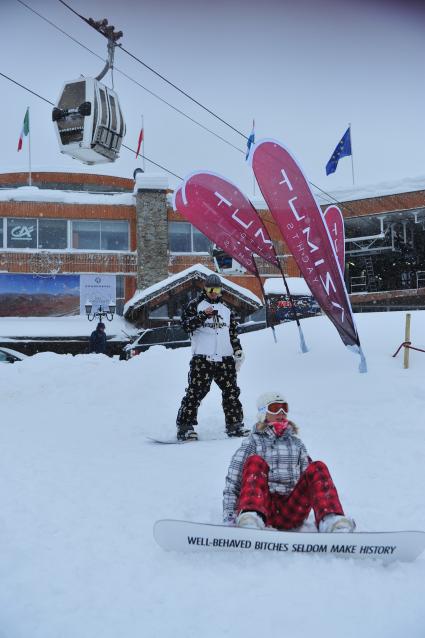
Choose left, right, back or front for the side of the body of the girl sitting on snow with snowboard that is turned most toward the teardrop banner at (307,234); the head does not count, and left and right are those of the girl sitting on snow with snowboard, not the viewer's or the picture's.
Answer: back

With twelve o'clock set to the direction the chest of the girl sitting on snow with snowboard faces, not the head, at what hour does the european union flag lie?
The european union flag is roughly at 6 o'clock from the girl sitting on snow with snowboard.

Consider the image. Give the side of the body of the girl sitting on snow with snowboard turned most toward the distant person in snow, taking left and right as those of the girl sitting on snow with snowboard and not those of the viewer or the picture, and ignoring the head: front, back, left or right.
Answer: back

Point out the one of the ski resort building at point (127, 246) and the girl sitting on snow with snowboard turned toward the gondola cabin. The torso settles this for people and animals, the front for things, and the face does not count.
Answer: the ski resort building

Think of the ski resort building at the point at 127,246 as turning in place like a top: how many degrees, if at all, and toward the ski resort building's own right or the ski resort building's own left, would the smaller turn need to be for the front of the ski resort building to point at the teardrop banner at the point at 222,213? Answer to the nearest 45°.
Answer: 0° — it already faces it

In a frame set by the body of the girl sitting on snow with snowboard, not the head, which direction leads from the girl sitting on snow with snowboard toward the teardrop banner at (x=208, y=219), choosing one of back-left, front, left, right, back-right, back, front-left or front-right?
back

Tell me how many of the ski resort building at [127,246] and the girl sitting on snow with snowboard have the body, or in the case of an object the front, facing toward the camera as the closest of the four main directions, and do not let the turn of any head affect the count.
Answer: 2

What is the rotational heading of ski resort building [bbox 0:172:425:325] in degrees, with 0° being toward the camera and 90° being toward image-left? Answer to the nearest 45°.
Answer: approximately 0°

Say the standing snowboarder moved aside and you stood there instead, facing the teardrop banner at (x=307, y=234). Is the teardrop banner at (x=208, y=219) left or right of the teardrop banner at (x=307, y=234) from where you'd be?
left

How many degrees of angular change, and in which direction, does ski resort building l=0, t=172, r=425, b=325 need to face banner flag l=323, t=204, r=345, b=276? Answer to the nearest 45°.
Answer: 0° — it already faces it
